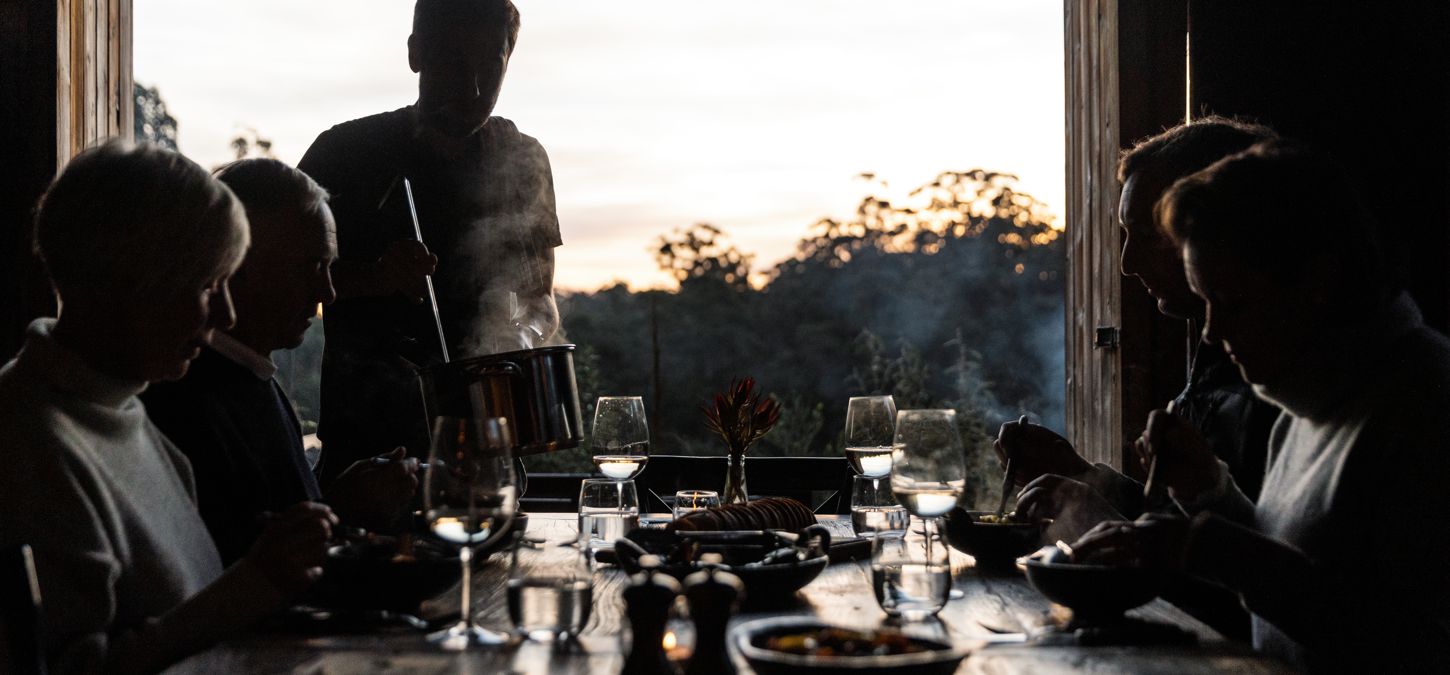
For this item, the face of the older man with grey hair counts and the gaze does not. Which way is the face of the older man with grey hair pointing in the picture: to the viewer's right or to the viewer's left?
to the viewer's right

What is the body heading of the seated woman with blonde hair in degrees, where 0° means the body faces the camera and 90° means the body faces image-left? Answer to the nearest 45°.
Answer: approximately 270°

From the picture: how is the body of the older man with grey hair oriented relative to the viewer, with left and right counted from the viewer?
facing to the right of the viewer

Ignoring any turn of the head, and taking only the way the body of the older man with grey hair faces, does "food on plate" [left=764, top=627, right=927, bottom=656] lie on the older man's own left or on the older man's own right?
on the older man's own right

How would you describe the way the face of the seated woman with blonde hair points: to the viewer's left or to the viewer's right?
to the viewer's right

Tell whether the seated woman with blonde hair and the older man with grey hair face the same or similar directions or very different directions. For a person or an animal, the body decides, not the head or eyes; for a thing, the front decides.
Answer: same or similar directions

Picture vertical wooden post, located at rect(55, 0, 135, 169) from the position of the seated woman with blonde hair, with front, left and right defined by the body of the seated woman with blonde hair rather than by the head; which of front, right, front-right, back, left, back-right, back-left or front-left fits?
left

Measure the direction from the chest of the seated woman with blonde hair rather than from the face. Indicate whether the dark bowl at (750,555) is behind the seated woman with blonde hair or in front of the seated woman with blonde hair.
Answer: in front

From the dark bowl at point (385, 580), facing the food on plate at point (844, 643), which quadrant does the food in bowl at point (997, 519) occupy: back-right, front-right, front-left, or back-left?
front-left

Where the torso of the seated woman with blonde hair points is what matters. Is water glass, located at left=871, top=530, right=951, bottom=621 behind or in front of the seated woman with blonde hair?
in front

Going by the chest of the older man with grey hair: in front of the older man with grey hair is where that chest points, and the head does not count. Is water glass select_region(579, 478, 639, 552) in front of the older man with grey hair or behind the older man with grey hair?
in front

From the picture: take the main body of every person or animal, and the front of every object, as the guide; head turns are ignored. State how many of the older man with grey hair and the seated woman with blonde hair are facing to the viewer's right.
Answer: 2

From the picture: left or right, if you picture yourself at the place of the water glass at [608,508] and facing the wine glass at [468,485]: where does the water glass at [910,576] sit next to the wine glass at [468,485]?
left

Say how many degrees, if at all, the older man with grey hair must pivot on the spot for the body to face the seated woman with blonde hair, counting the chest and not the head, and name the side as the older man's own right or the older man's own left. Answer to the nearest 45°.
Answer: approximately 90° to the older man's own right

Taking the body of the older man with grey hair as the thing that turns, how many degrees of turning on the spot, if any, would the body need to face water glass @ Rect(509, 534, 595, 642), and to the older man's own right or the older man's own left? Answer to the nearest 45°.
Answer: approximately 90° to the older man's own right

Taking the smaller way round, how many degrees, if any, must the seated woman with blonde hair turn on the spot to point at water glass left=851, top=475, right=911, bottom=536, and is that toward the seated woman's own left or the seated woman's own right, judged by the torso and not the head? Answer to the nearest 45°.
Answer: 0° — they already face it

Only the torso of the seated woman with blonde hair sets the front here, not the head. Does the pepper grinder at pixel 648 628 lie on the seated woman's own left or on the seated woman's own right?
on the seated woman's own right

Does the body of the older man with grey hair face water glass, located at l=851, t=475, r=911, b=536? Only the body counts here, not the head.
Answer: yes
